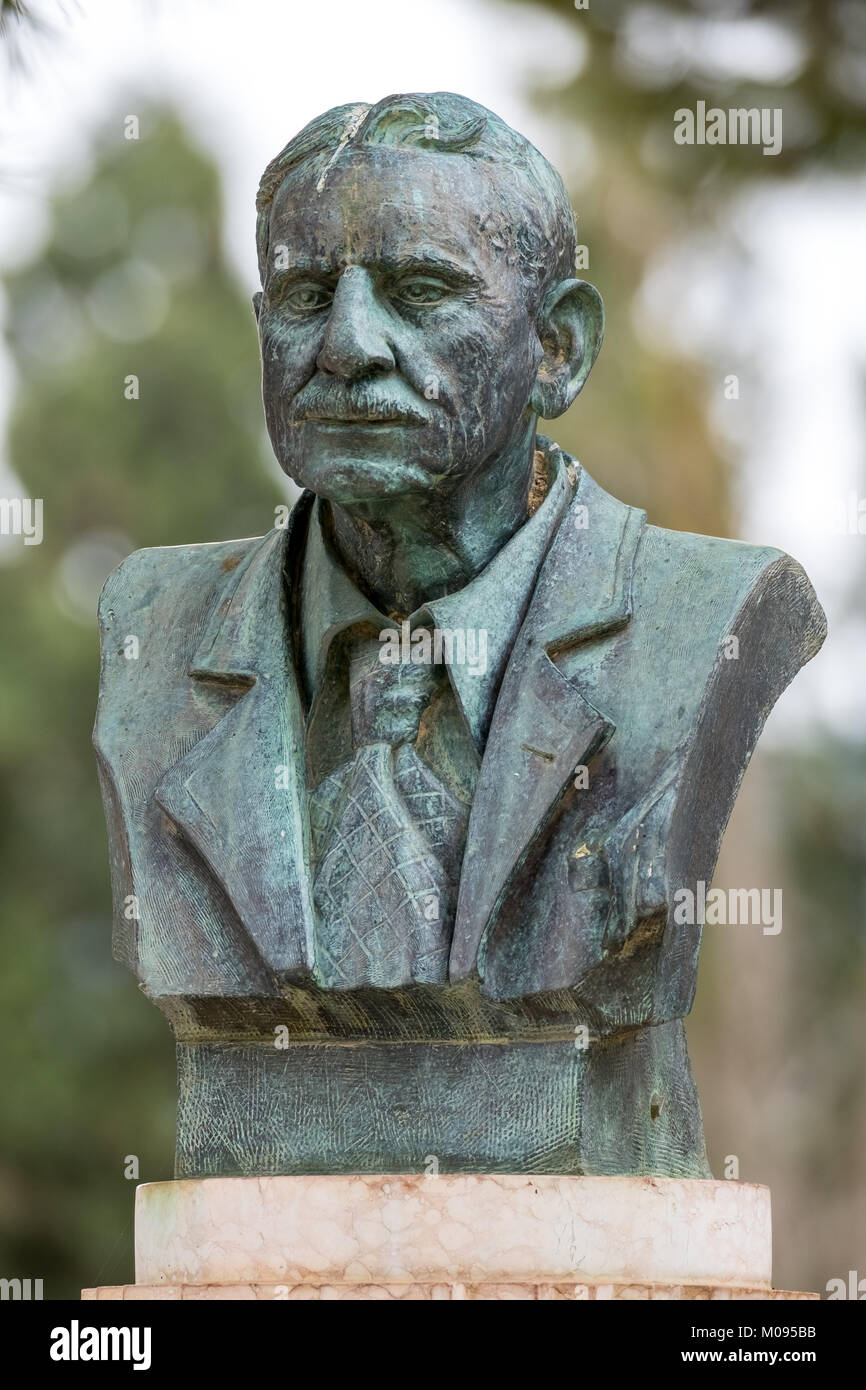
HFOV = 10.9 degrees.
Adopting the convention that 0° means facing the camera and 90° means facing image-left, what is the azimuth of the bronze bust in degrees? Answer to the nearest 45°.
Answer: approximately 45°
